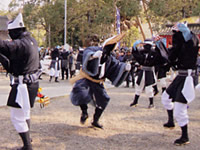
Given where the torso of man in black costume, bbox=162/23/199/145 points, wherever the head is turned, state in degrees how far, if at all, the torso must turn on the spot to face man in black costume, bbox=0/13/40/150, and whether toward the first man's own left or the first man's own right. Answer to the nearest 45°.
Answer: approximately 45° to the first man's own left

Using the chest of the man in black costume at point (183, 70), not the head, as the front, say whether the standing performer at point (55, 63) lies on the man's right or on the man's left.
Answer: on the man's right

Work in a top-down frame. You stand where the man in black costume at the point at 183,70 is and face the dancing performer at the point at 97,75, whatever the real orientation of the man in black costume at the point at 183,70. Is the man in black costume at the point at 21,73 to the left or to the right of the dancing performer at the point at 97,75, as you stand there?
left

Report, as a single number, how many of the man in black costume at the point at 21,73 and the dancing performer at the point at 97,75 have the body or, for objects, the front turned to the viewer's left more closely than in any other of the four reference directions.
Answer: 1

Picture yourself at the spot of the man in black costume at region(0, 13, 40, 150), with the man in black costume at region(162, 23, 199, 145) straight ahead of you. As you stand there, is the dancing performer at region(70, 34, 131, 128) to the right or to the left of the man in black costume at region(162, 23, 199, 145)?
left

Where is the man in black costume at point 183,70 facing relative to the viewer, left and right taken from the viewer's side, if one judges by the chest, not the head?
facing to the left of the viewer
